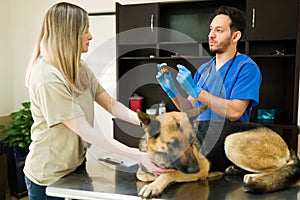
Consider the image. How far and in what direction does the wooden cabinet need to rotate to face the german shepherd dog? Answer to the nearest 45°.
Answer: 0° — it already faces it

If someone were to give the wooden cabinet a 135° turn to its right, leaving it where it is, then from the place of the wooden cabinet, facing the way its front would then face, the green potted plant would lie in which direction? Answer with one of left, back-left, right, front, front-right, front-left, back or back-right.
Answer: front-left

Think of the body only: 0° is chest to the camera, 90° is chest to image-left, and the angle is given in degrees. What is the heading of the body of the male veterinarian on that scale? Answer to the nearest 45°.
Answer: approximately 45°

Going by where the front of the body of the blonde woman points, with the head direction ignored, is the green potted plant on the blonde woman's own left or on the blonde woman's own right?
on the blonde woman's own left

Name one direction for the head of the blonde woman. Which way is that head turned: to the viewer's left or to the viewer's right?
to the viewer's right

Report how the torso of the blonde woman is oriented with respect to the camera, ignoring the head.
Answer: to the viewer's right

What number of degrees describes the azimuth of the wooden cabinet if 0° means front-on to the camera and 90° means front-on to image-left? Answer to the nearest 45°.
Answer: approximately 0°
